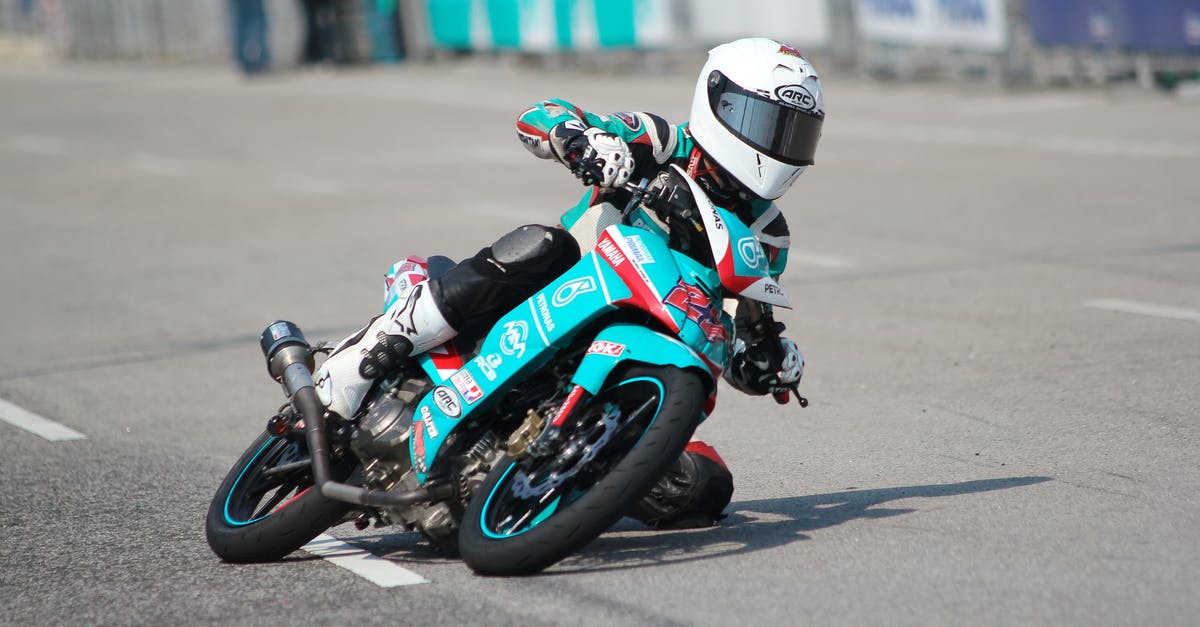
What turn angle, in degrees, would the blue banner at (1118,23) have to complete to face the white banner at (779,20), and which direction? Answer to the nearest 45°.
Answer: approximately 135° to its right

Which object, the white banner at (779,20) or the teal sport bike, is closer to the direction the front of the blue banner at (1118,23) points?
the teal sport bike

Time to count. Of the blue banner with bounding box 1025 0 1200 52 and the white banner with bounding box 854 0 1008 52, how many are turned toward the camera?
2

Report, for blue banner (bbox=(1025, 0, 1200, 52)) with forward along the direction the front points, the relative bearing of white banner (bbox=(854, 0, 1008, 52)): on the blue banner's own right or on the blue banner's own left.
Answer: on the blue banner's own right

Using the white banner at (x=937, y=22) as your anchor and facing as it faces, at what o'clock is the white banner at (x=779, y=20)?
the white banner at (x=779, y=20) is roughly at 4 o'clock from the white banner at (x=937, y=22).

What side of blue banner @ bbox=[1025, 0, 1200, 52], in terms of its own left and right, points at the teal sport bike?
front

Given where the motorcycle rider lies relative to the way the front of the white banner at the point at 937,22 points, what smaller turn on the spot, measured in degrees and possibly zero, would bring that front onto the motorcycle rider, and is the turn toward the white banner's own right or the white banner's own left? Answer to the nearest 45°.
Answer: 0° — it already faces them

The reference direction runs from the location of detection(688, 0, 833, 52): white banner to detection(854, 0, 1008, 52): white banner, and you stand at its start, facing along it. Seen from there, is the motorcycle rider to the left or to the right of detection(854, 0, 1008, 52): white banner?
right

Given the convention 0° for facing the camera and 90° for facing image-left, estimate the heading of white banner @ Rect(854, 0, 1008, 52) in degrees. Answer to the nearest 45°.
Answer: approximately 0°

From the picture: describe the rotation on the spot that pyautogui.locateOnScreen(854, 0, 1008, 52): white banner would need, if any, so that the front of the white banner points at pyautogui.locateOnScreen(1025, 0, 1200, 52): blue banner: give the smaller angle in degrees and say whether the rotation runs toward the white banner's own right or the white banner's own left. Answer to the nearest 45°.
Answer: approximately 45° to the white banner's own left

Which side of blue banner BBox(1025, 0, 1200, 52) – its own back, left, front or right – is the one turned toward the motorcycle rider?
front
